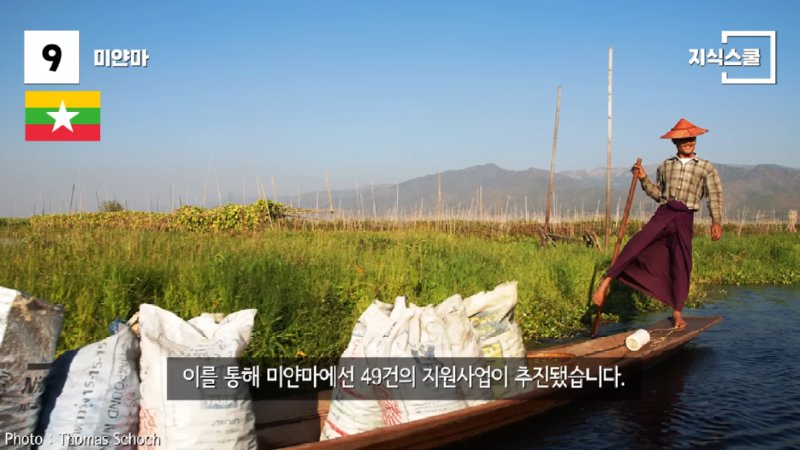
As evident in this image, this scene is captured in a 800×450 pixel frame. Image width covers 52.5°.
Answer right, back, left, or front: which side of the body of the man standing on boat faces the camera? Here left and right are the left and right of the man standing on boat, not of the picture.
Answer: front

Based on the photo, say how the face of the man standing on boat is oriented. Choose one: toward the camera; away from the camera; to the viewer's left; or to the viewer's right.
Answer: toward the camera
